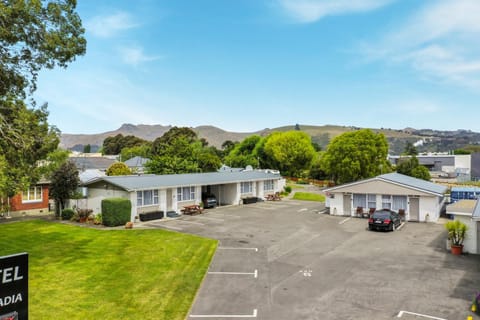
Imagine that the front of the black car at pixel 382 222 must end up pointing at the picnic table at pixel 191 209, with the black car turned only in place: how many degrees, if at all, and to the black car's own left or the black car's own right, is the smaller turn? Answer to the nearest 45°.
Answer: approximately 135° to the black car's own left

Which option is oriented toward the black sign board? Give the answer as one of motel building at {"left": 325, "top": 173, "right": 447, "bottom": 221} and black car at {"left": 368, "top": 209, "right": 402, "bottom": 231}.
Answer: the motel building

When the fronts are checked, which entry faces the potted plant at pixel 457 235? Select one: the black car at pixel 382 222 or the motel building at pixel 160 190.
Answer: the motel building

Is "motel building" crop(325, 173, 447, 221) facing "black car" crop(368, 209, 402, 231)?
yes

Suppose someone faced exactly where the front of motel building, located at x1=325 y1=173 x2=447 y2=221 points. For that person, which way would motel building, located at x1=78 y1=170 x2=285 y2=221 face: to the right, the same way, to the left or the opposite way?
to the left

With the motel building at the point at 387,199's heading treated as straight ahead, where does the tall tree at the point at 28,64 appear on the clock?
The tall tree is roughly at 1 o'clock from the motel building.

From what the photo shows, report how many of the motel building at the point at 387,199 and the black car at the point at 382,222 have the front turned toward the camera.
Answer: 1

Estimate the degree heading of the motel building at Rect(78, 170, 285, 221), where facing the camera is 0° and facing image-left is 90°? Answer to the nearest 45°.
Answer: approximately 315°

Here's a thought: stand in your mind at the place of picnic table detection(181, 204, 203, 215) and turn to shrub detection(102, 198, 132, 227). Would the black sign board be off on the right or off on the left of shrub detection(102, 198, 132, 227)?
left

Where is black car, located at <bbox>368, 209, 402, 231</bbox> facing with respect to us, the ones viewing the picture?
facing away from the viewer and to the right of the viewer

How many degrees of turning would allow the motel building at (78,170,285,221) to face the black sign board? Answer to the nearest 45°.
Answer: approximately 45° to its right
